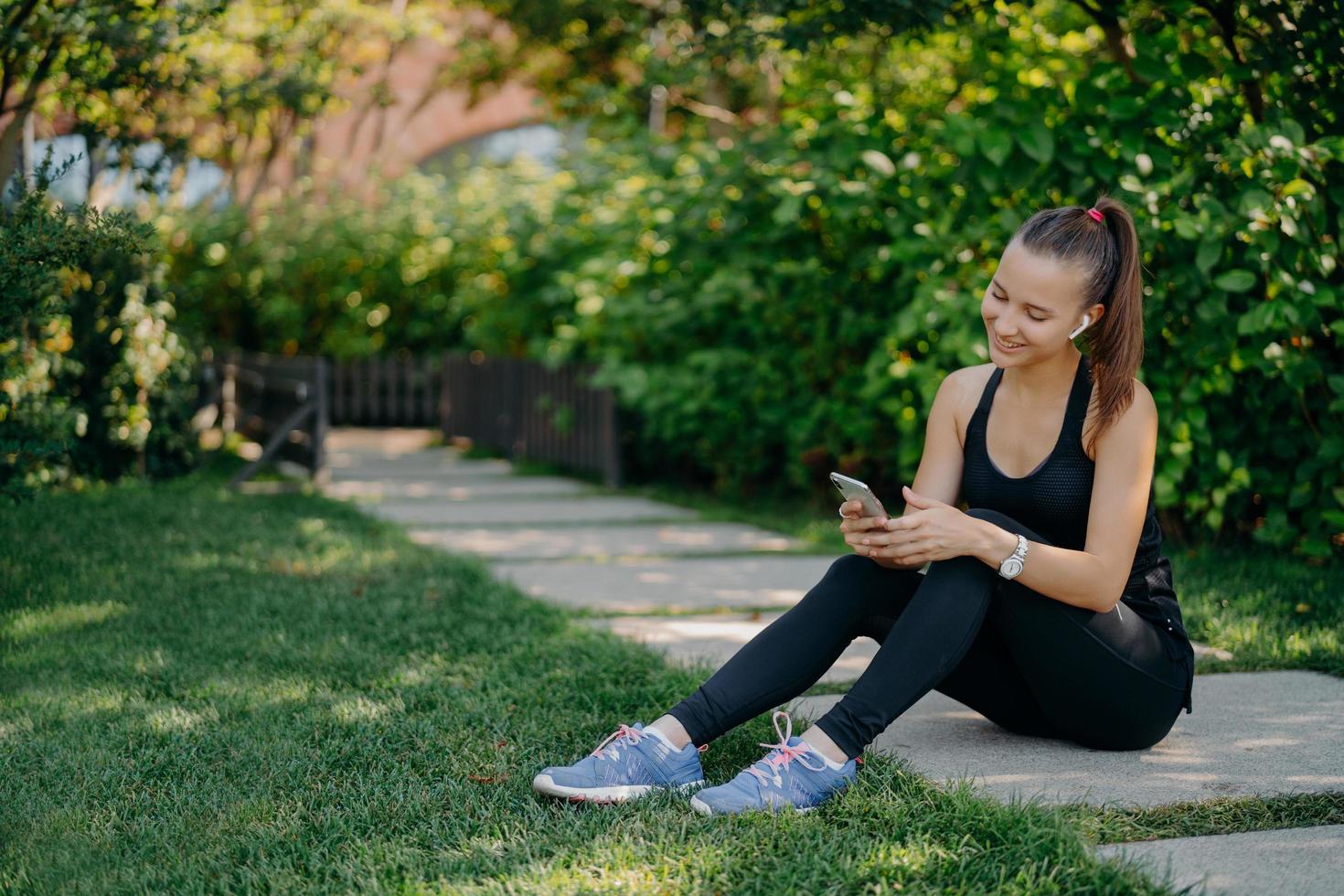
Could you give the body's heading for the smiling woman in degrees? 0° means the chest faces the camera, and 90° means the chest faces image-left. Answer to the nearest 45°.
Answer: approximately 45°

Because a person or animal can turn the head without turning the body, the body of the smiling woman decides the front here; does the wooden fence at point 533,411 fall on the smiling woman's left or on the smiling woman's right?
on the smiling woman's right

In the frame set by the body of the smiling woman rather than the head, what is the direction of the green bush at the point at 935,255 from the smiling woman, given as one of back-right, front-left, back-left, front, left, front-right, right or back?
back-right

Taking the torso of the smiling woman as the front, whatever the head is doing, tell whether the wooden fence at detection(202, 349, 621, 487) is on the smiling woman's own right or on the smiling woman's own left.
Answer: on the smiling woman's own right

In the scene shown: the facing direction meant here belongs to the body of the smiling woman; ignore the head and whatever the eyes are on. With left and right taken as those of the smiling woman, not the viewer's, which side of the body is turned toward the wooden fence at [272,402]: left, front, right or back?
right
